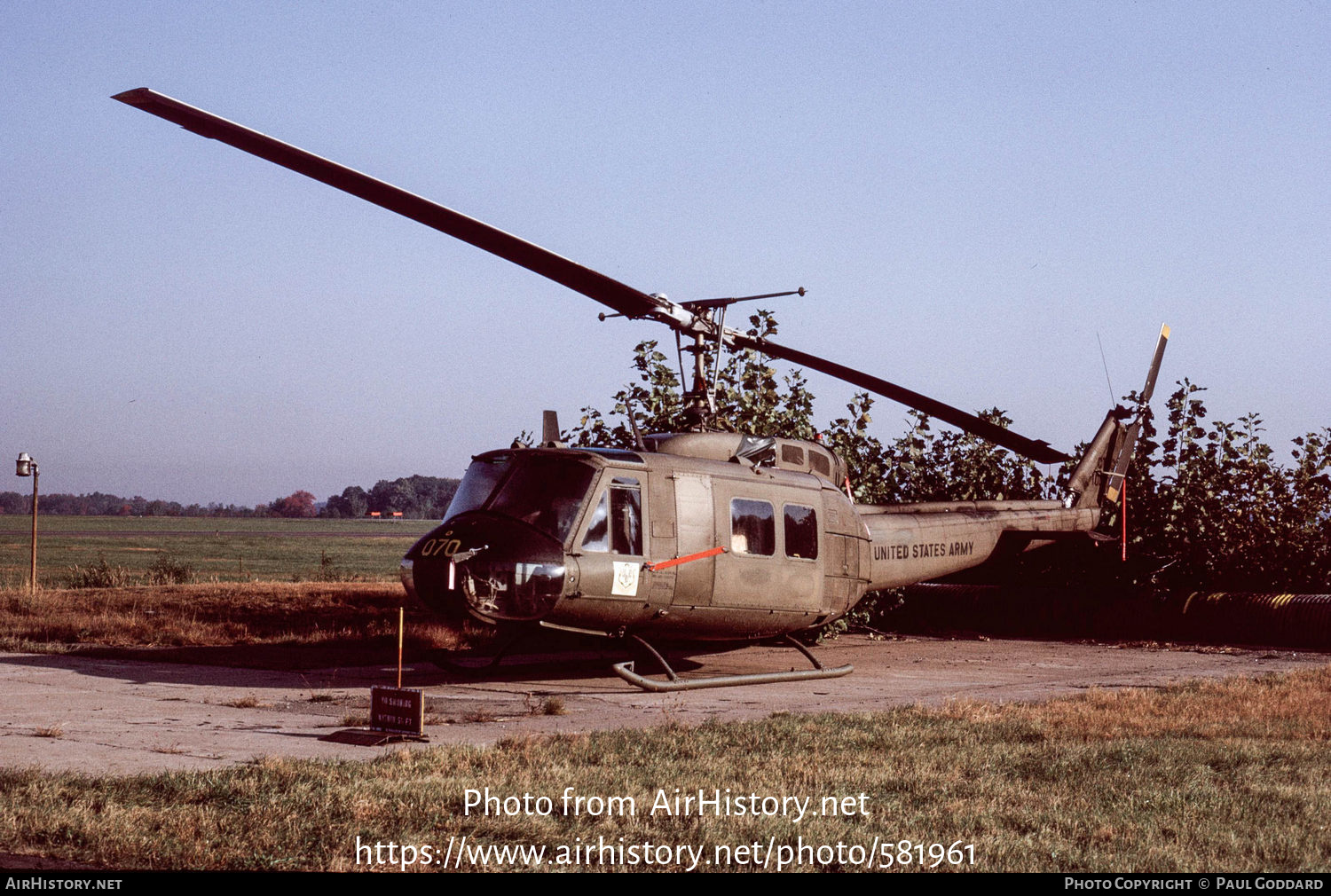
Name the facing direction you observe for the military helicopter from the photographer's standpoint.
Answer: facing the viewer and to the left of the viewer
